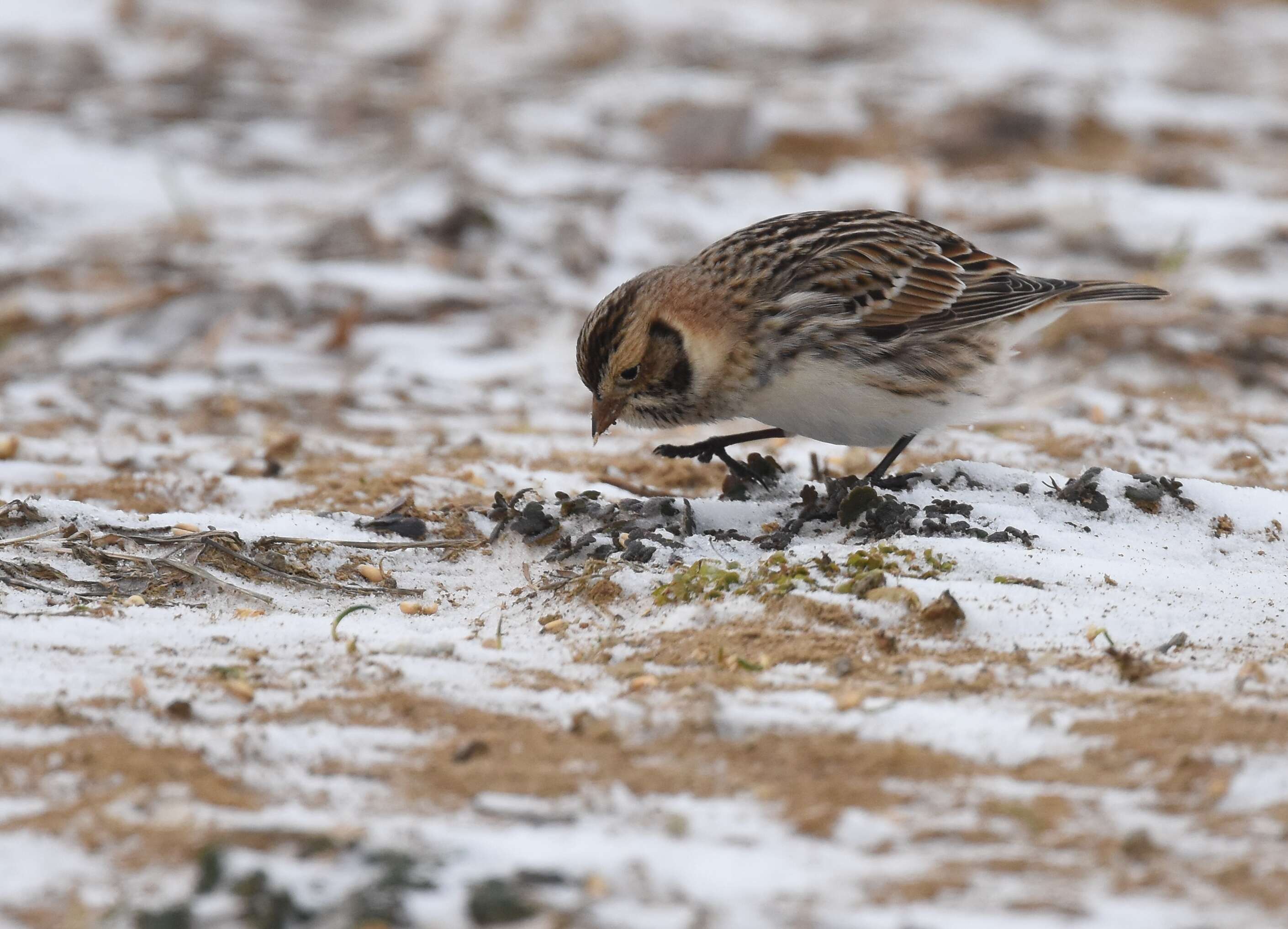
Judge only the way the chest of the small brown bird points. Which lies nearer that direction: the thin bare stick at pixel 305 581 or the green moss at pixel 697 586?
the thin bare stick

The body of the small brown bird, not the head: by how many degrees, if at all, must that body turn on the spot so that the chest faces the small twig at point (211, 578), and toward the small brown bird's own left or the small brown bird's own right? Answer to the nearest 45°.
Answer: approximately 45° to the small brown bird's own left

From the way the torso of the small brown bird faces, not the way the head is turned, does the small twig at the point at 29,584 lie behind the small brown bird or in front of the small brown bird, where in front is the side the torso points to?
in front

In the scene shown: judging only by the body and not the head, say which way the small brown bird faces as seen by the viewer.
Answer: to the viewer's left

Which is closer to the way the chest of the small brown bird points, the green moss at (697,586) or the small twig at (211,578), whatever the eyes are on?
the small twig

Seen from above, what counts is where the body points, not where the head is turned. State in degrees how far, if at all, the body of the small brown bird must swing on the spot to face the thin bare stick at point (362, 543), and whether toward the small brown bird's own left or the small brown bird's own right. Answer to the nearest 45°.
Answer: approximately 45° to the small brown bird's own left

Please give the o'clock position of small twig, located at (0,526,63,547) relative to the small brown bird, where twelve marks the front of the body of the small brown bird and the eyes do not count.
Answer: The small twig is roughly at 11 o'clock from the small brown bird.

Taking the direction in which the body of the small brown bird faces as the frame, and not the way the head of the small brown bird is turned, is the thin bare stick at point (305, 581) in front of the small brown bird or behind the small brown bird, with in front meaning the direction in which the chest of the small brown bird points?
in front

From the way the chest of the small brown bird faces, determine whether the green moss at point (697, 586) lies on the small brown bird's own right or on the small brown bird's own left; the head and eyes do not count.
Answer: on the small brown bird's own left
